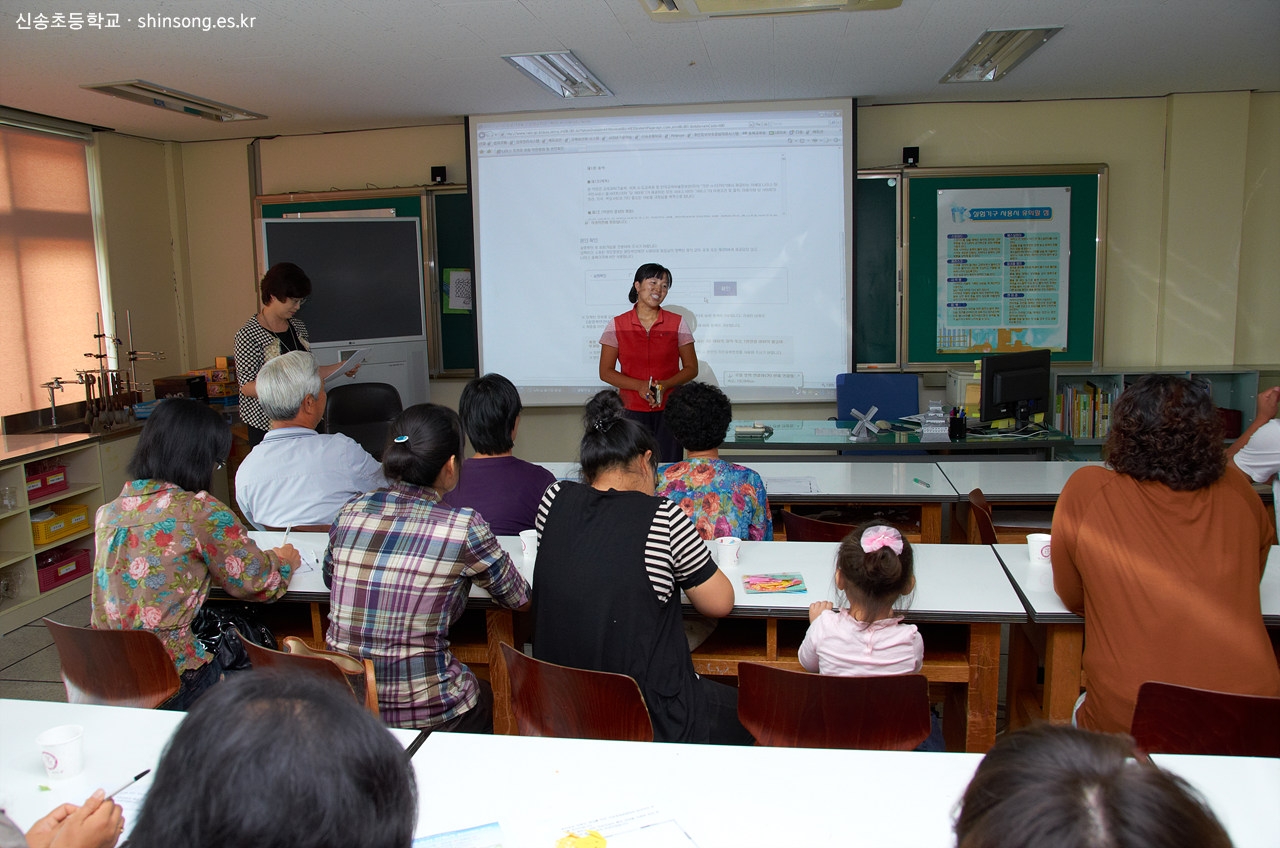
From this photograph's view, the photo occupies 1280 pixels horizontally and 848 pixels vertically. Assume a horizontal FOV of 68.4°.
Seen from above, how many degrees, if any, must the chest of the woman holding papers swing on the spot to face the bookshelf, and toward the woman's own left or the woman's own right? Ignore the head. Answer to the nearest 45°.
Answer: approximately 45° to the woman's own left

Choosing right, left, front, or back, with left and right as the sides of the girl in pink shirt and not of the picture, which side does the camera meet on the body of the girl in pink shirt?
back

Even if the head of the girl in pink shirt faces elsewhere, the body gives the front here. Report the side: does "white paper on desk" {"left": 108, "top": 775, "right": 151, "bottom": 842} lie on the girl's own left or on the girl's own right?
on the girl's own left

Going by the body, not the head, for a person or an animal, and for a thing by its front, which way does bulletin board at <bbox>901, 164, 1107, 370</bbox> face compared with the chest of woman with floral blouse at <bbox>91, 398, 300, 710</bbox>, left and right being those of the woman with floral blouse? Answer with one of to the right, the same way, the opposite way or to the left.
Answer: the opposite way

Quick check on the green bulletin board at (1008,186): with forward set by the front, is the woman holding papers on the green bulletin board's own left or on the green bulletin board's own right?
on the green bulletin board's own right

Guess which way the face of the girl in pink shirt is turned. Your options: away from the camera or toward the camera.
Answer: away from the camera

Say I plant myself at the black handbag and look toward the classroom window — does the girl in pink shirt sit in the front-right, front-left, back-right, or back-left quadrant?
back-right

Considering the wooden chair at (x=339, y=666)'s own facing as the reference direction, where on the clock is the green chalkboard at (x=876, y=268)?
The green chalkboard is roughly at 12 o'clock from the wooden chair.

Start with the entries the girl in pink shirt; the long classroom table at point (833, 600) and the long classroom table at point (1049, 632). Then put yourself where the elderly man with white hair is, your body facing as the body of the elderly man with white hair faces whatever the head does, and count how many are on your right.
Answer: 3

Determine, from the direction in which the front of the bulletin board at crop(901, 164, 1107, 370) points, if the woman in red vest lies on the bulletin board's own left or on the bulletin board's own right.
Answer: on the bulletin board's own right

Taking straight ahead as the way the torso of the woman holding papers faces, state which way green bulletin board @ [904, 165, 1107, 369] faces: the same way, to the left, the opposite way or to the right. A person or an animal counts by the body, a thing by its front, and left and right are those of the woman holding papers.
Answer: to the right

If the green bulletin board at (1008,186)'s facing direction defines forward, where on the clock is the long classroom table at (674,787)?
The long classroom table is roughly at 12 o'clock from the green bulletin board.

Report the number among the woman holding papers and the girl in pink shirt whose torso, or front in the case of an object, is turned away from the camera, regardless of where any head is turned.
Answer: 1

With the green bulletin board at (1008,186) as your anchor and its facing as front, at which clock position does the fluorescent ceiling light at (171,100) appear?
The fluorescent ceiling light is roughly at 2 o'clock from the green bulletin board.
